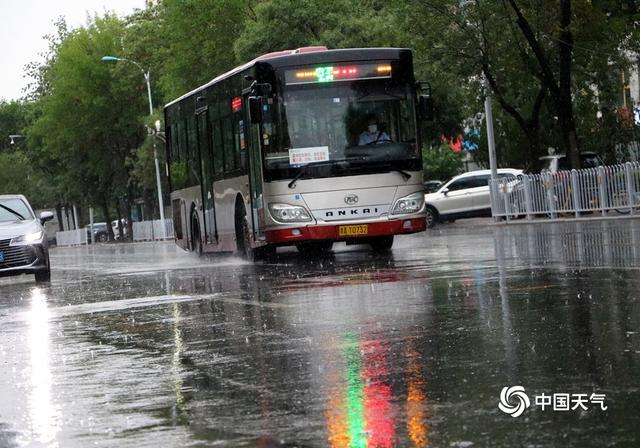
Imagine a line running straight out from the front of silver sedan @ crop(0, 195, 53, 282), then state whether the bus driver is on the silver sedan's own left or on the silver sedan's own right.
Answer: on the silver sedan's own left

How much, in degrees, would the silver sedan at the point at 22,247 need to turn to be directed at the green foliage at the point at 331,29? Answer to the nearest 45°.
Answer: approximately 135° to its left

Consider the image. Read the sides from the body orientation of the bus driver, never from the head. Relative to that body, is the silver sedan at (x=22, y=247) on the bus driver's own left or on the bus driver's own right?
on the bus driver's own right

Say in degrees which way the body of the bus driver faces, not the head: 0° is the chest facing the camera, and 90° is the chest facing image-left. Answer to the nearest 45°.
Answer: approximately 0°

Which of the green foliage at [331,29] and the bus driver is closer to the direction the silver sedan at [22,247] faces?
the bus driver

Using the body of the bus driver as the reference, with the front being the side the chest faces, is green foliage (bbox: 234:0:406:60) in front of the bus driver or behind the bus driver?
behind
